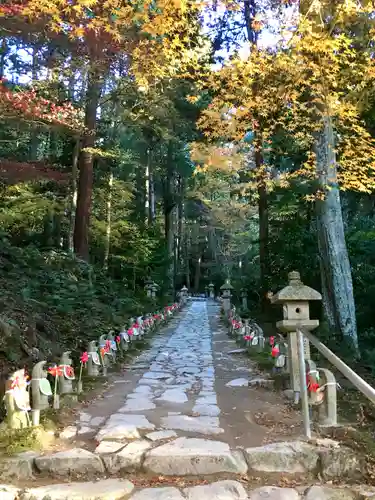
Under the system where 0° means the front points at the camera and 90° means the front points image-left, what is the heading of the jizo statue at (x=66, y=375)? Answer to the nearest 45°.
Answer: approximately 315°

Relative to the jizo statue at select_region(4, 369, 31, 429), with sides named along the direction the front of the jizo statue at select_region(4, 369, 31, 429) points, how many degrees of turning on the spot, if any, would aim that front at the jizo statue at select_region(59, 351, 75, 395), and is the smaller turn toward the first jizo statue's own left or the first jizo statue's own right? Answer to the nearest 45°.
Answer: approximately 90° to the first jizo statue's own left

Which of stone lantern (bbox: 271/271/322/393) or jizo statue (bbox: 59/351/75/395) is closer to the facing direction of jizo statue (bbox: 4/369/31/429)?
the stone lantern

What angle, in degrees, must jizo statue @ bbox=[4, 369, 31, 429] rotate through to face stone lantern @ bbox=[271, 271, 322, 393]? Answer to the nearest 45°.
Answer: approximately 45° to its left

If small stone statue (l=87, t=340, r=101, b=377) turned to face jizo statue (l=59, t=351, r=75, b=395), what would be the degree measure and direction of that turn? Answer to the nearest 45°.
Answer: approximately 45° to its right

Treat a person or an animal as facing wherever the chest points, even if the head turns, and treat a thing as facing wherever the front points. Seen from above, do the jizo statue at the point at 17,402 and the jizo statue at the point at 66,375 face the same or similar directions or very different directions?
same or similar directions

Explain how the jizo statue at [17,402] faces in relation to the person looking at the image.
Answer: facing the viewer and to the right of the viewer

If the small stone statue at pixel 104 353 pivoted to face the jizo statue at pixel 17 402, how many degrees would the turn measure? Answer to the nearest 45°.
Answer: approximately 45° to its right

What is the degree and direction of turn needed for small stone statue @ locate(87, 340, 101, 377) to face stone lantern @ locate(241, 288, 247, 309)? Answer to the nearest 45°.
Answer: approximately 90° to its left

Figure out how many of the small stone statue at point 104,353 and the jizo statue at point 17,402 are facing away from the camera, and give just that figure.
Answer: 0

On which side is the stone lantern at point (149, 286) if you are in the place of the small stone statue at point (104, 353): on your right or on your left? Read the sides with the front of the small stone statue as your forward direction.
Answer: on your left

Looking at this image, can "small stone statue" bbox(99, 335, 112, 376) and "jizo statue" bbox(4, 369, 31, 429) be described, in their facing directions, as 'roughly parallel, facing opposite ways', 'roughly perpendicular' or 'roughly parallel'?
roughly parallel

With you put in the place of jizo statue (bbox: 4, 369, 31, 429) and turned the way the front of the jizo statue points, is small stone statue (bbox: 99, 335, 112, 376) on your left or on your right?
on your left

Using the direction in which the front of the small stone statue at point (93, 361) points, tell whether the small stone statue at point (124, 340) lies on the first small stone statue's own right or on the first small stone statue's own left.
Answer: on the first small stone statue's own left

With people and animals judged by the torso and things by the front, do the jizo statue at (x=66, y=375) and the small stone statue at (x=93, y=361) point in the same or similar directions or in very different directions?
same or similar directions

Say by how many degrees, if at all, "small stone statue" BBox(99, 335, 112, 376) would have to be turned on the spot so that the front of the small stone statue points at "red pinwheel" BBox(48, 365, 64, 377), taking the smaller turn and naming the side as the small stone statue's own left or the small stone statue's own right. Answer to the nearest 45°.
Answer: approximately 45° to the small stone statue's own right
